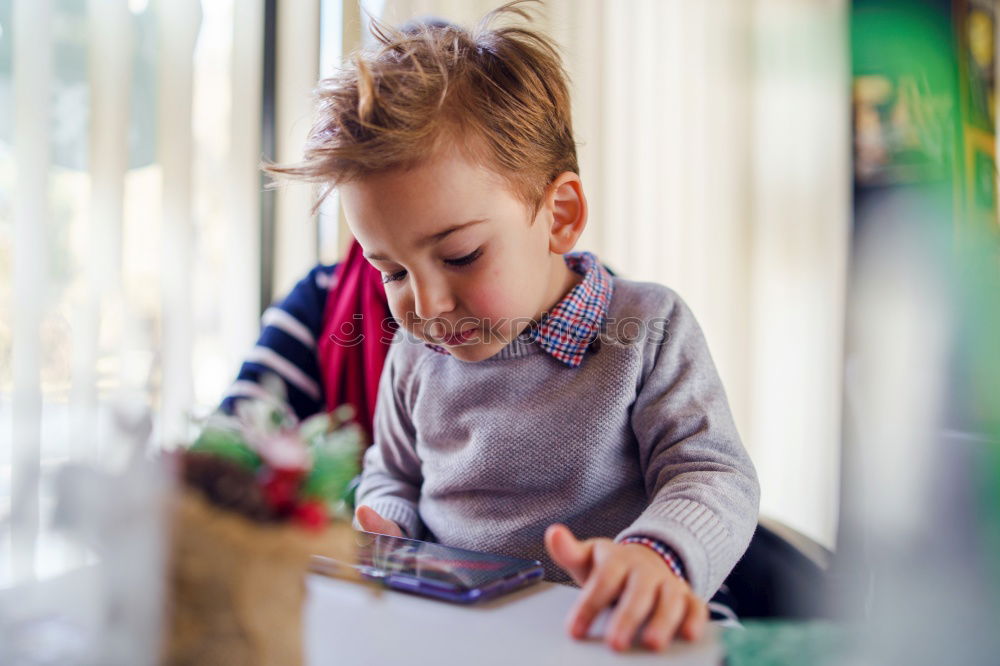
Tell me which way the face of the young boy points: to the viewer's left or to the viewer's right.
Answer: to the viewer's left

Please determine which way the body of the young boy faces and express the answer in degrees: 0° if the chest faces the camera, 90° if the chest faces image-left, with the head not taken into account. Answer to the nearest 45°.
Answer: approximately 45°
